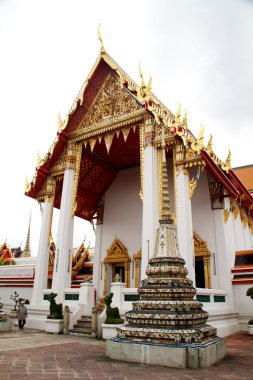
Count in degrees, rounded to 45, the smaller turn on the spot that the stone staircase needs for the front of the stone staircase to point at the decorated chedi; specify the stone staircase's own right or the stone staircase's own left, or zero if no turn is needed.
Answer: approximately 45° to the stone staircase's own left

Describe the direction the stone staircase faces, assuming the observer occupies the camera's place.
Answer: facing the viewer and to the left of the viewer

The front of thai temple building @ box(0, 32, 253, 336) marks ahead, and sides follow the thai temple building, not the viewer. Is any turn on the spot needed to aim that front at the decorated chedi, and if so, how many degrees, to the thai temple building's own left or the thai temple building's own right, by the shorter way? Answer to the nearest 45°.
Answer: approximately 45° to the thai temple building's own left

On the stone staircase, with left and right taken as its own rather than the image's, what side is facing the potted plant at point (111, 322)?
left

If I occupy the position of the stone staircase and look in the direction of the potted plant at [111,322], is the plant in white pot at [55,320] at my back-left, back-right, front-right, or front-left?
back-right

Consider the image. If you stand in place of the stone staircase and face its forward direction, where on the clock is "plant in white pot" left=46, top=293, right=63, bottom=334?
The plant in white pot is roughly at 2 o'clock from the stone staircase.
